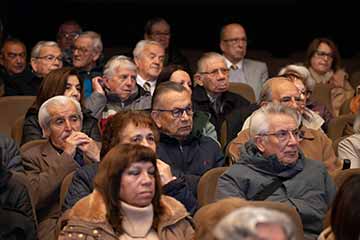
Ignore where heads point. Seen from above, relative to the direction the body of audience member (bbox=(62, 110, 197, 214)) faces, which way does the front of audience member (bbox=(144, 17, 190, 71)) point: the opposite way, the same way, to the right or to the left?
the same way

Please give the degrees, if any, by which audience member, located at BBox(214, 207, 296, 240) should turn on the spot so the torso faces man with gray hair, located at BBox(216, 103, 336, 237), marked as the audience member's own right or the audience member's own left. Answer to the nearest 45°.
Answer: approximately 135° to the audience member's own left

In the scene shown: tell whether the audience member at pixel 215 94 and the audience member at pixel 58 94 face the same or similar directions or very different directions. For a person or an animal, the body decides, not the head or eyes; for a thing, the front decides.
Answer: same or similar directions

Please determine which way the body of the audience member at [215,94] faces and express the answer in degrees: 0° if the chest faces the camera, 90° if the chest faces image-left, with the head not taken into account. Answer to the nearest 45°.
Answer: approximately 315°

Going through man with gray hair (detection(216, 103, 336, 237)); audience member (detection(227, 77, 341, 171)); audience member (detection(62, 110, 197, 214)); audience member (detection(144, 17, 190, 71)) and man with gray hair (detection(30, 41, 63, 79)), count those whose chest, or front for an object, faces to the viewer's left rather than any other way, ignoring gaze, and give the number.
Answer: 0

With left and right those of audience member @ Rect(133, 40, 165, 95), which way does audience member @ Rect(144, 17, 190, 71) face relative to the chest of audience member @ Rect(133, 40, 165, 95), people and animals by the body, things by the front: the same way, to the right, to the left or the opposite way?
the same way

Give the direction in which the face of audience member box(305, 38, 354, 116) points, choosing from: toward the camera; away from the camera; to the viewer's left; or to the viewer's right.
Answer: toward the camera

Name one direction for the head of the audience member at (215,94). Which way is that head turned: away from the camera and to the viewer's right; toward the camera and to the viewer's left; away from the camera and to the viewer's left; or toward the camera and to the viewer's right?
toward the camera and to the viewer's right

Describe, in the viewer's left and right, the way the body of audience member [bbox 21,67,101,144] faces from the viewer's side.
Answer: facing the viewer and to the right of the viewer

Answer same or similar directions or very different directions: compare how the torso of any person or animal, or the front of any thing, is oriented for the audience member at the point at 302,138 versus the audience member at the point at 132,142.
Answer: same or similar directions

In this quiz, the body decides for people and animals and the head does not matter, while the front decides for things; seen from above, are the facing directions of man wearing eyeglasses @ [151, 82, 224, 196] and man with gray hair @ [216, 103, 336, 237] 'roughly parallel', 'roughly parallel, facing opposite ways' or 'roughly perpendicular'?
roughly parallel

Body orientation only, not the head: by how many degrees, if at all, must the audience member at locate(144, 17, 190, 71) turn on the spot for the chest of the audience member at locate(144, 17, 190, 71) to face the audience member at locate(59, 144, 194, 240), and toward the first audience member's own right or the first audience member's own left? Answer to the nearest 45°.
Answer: approximately 45° to the first audience member's own right

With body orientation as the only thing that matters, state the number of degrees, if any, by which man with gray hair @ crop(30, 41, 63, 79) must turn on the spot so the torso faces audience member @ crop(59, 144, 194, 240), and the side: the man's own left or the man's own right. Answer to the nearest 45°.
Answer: approximately 45° to the man's own right
